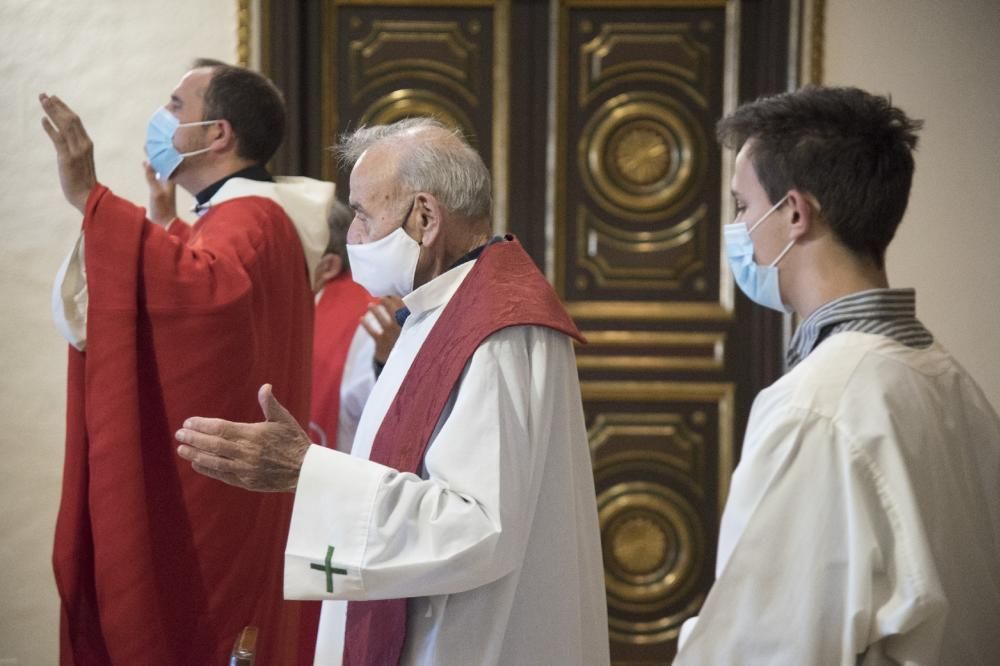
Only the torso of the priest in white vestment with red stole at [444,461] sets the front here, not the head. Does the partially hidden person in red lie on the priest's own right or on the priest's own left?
on the priest's own right

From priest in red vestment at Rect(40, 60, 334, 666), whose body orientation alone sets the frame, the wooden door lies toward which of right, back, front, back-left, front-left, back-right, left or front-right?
back-right

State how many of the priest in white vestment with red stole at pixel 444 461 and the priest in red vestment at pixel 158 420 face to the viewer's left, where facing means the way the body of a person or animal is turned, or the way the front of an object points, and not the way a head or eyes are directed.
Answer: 2

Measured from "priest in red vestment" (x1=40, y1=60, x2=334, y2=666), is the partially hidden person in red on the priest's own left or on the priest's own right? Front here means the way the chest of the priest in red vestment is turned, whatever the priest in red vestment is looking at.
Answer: on the priest's own right

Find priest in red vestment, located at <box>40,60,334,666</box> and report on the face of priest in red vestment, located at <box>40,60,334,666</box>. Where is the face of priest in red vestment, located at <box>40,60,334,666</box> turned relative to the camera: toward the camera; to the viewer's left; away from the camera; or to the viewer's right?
to the viewer's left

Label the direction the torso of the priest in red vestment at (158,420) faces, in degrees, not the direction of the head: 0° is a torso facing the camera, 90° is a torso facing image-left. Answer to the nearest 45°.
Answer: approximately 90°

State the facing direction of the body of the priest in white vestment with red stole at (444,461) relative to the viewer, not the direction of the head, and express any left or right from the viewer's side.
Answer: facing to the left of the viewer

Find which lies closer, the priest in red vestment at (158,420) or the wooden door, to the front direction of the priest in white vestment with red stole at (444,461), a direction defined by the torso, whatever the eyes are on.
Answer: the priest in red vestment
